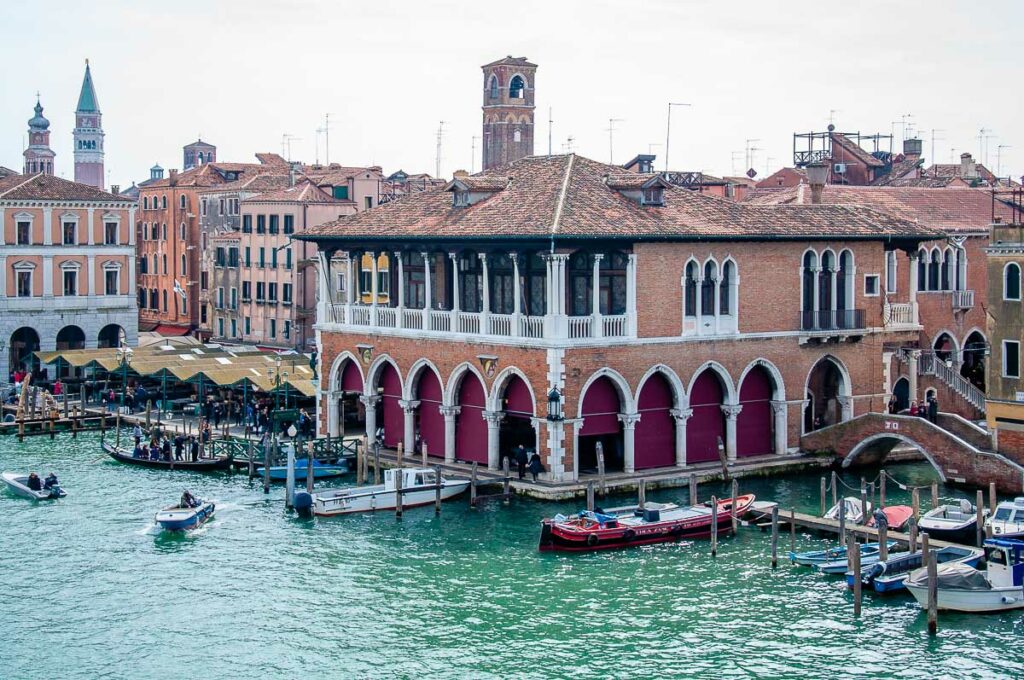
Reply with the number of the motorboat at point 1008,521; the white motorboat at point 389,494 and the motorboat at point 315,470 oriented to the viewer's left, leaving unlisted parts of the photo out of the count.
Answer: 1

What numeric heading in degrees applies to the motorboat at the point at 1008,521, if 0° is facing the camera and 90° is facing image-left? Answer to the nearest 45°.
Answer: approximately 90°

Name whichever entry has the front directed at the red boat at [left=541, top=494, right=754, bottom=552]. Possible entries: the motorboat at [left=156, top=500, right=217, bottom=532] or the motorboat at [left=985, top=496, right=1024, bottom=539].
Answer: the motorboat at [left=985, top=496, right=1024, bottom=539]

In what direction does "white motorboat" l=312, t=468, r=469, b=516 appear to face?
to the viewer's right

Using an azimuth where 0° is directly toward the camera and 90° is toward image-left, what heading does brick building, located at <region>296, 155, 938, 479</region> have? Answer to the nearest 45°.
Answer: approximately 45°

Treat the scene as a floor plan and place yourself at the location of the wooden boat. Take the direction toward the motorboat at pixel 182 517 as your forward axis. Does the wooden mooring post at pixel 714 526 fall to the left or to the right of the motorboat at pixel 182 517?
left

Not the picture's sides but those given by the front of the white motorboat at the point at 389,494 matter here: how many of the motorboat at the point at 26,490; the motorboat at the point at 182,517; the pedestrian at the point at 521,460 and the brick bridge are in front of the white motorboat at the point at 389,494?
2
